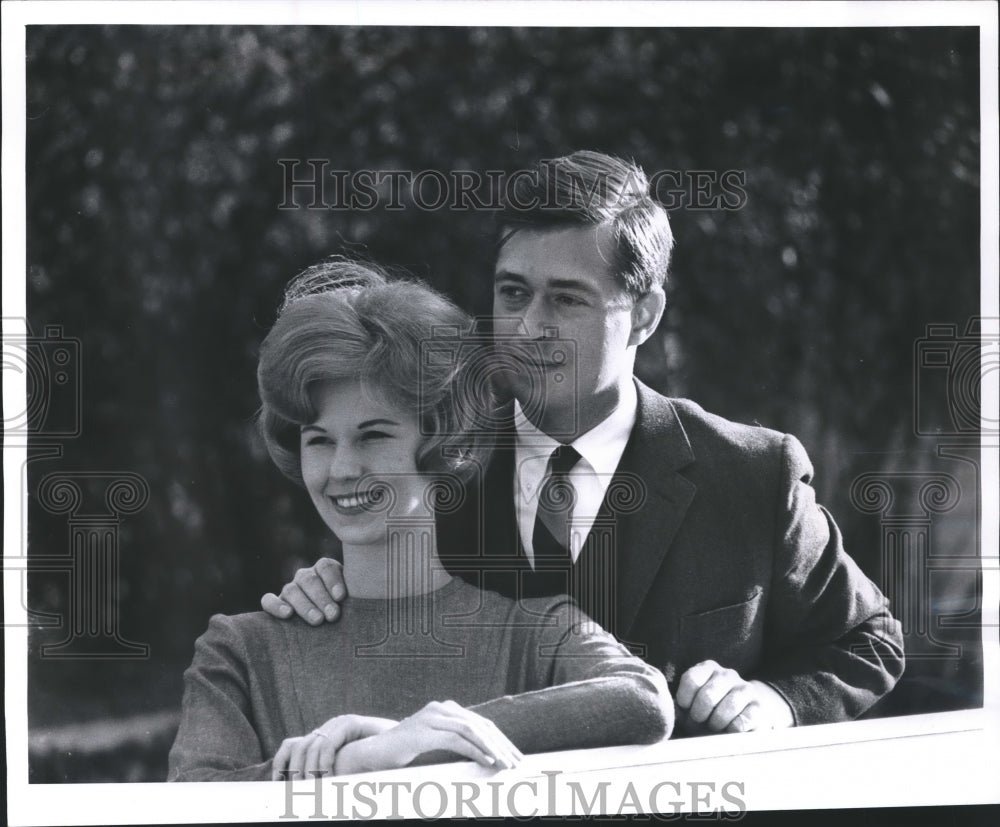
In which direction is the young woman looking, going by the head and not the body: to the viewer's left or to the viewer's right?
to the viewer's left

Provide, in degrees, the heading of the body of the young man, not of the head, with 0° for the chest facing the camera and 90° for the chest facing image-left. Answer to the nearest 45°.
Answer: approximately 45°

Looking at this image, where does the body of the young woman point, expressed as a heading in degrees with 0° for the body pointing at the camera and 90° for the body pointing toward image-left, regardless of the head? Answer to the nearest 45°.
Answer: approximately 0°

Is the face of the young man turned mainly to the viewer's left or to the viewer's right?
to the viewer's left
